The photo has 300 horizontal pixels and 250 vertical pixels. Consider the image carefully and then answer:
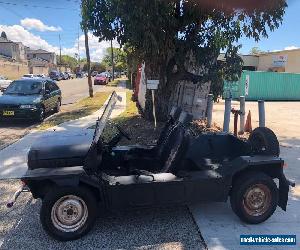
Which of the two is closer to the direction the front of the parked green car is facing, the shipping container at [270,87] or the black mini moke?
the black mini moke

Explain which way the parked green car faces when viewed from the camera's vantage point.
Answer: facing the viewer and to the left of the viewer

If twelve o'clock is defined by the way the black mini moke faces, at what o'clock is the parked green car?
The parked green car is roughly at 2 o'clock from the black mini moke.

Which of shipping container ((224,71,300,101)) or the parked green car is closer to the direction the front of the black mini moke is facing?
the parked green car

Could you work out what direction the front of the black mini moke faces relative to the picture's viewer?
facing to the left of the viewer

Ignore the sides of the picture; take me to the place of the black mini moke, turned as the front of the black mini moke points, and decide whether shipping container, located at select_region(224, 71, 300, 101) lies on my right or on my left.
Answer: on my right

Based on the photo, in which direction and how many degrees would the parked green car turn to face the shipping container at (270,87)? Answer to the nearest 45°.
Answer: approximately 135° to its left

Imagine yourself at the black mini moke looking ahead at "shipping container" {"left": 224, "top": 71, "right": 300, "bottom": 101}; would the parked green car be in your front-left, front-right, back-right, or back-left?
front-left

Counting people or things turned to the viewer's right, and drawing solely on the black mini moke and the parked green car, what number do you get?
0

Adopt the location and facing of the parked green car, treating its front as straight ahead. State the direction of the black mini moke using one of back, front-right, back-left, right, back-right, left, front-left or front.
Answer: front-left
